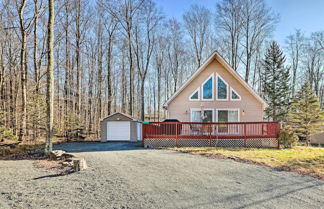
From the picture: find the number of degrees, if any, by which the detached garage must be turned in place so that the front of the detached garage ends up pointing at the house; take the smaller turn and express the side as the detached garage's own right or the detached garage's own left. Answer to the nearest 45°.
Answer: approximately 45° to the detached garage's own left

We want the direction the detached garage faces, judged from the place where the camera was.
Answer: facing the viewer

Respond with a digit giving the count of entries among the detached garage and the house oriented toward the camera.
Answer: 2

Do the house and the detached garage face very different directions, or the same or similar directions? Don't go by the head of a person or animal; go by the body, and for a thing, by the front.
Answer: same or similar directions

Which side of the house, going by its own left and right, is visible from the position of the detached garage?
right

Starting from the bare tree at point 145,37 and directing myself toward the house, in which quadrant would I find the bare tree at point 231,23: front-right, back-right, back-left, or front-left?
front-left

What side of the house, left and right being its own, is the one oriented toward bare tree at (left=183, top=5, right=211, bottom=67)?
back
